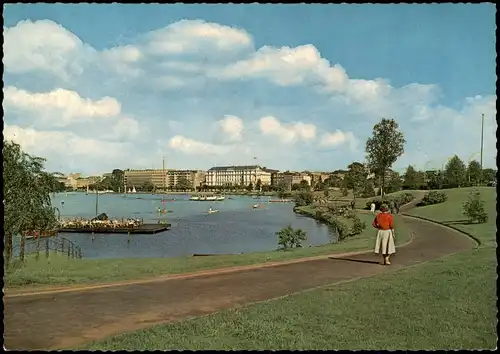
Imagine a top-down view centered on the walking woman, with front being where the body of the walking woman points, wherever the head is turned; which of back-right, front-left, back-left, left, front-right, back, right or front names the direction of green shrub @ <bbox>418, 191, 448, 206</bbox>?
front

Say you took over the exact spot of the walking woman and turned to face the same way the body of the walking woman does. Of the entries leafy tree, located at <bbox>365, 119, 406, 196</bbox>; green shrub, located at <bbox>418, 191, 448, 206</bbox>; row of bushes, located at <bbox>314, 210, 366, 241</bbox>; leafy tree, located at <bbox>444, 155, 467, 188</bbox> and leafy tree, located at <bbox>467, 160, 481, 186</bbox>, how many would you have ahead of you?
5

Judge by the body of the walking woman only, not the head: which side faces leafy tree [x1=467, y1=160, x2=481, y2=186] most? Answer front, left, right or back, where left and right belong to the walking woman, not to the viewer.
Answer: front

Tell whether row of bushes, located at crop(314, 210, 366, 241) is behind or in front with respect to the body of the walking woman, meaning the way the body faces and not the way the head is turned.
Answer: in front

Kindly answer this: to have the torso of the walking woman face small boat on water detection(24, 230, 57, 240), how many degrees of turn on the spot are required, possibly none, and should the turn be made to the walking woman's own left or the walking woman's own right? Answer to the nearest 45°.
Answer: approximately 90° to the walking woman's own left

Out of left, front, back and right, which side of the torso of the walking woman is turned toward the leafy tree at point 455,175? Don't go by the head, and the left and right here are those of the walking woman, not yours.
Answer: front

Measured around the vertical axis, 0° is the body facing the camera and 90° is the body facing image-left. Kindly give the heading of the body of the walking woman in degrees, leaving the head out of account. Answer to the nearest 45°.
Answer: approximately 180°

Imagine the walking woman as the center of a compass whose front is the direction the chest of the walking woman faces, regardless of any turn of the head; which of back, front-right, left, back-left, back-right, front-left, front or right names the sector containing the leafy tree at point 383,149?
front

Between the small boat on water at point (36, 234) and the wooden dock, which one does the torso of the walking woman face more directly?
the wooden dock

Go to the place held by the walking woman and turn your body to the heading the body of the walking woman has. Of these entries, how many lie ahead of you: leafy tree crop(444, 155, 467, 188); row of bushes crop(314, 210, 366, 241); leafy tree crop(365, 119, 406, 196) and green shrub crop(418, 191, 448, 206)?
4

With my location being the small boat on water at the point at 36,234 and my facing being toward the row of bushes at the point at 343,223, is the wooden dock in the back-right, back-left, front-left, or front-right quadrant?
front-left
